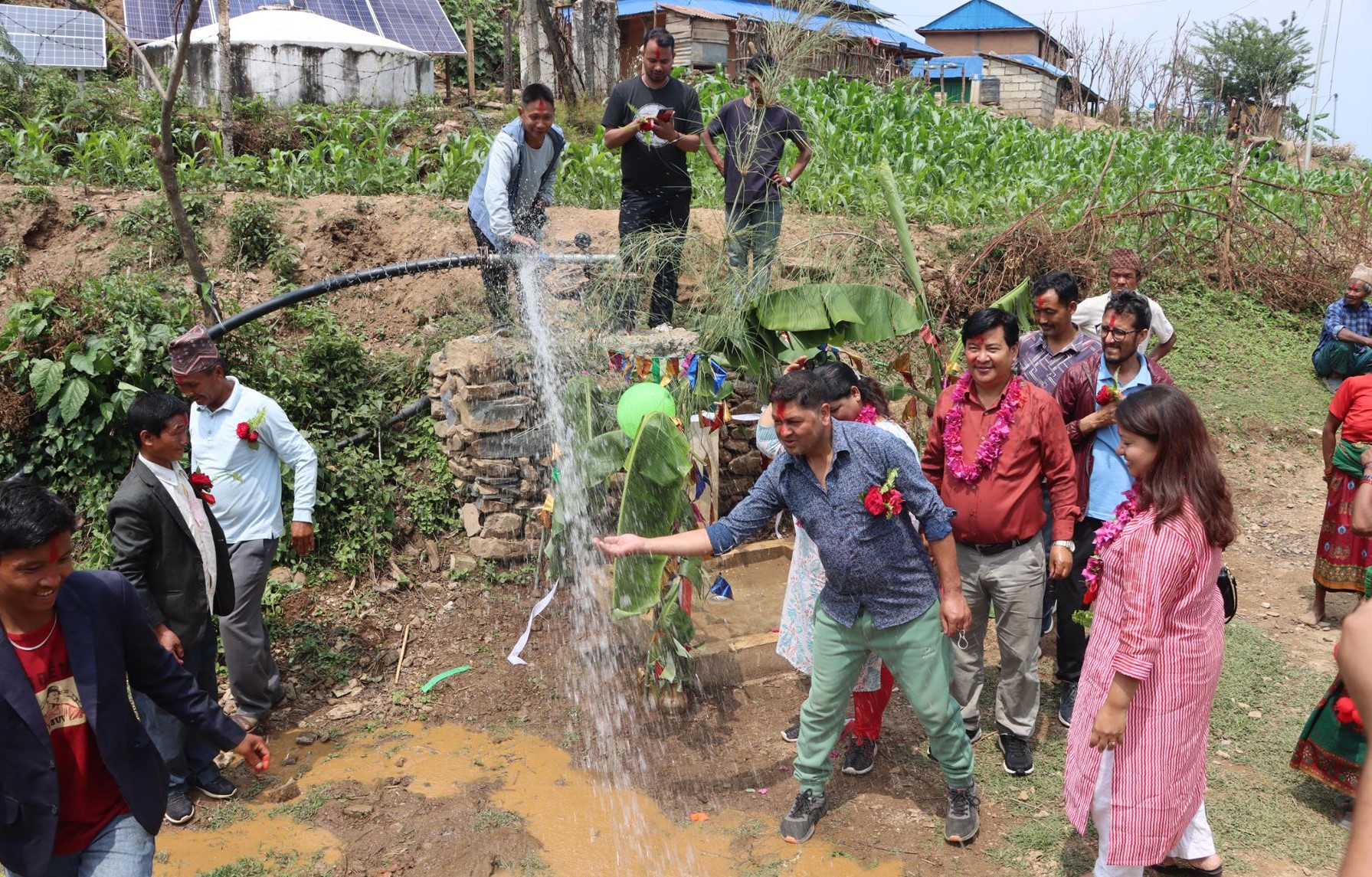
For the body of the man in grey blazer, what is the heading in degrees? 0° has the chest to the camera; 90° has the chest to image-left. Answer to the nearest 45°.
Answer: approximately 315°

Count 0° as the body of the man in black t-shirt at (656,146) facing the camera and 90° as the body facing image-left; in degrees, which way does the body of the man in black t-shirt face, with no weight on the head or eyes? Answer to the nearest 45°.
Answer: approximately 0°

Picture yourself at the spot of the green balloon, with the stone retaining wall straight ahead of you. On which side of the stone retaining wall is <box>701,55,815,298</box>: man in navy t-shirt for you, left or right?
right

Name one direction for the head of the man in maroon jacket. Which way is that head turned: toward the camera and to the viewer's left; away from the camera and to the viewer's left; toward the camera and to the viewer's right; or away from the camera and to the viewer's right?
toward the camera and to the viewer's left

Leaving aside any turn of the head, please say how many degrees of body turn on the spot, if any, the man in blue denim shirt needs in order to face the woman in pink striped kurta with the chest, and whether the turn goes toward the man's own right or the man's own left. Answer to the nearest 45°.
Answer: approximately 90° to the man's own left

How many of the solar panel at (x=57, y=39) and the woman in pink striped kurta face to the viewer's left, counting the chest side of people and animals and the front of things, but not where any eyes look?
1

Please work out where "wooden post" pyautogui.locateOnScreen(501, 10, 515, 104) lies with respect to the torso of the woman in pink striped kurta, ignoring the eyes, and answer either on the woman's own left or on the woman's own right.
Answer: on the woman's own right

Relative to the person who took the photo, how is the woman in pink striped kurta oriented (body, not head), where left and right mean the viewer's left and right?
facing to the left of the viewer

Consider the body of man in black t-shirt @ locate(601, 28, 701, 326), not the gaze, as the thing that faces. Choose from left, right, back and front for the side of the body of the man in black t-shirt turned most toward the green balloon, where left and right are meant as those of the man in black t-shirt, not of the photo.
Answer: front

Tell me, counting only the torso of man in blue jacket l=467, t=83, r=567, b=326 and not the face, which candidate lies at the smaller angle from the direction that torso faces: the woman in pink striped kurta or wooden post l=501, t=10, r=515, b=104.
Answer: the woman in pink striped kurta
